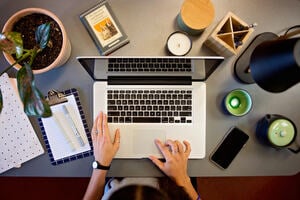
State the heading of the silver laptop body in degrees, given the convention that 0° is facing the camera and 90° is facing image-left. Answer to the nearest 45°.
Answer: approximately 0°
